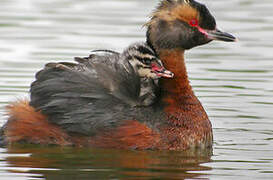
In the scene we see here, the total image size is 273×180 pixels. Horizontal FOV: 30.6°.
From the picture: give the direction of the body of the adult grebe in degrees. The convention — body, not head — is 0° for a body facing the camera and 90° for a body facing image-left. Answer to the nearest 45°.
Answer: approximately 270°
